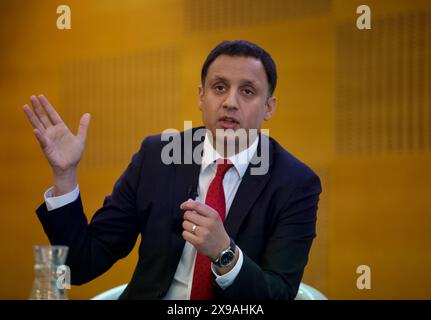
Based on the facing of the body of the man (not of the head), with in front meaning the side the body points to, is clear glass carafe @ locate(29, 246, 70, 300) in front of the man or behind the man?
in front

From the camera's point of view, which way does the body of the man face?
toward the camera
